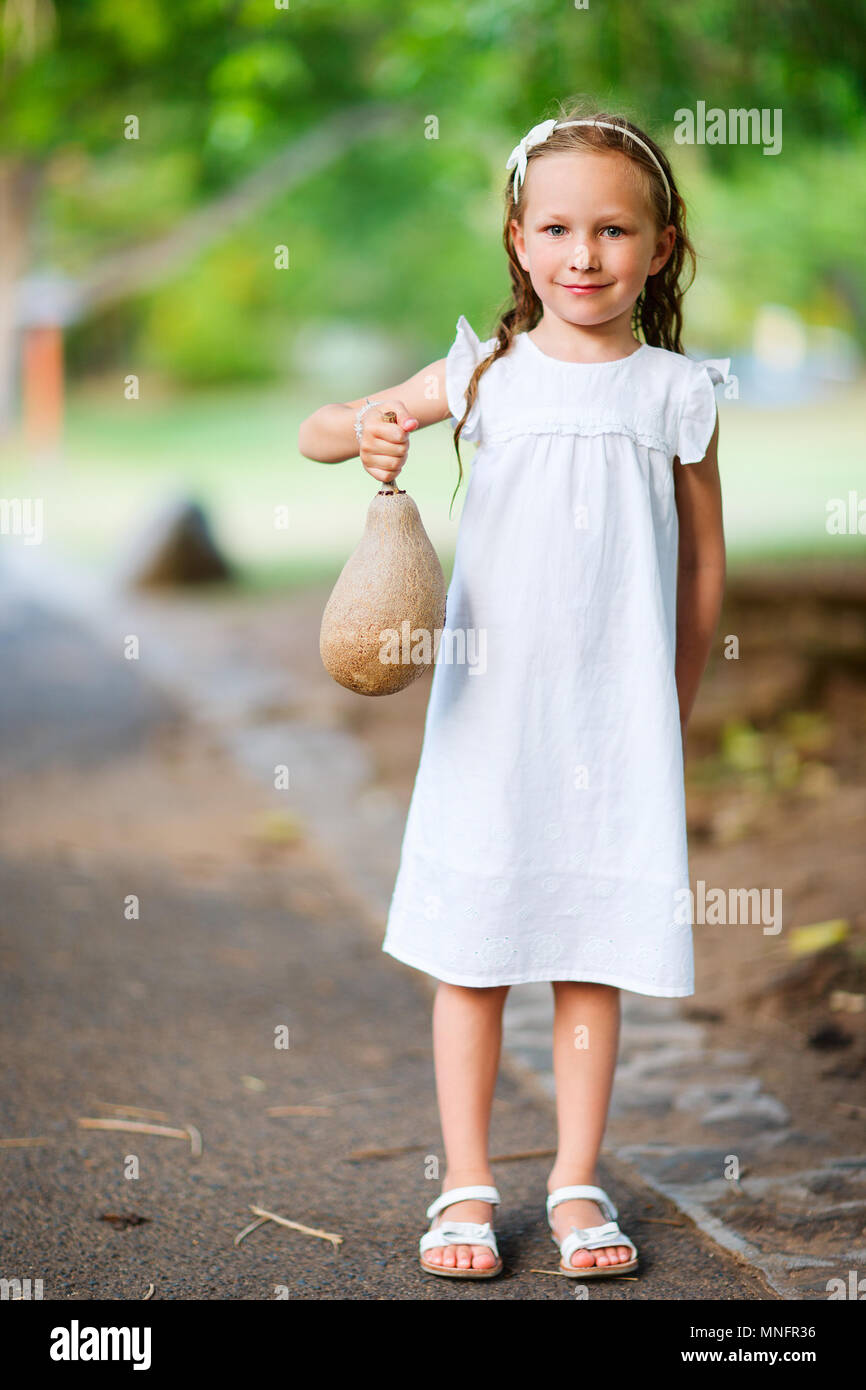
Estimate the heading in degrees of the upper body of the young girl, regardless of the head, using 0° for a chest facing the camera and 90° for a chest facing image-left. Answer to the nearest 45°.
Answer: approximately 0°

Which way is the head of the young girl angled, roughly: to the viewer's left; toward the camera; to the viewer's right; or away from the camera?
toward the camera
